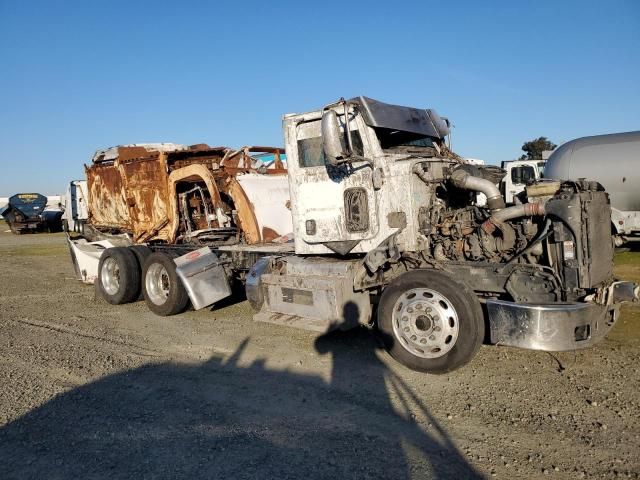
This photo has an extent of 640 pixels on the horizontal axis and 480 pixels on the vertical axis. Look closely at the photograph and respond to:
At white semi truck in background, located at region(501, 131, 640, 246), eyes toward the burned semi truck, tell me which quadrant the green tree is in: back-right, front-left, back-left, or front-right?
back-right

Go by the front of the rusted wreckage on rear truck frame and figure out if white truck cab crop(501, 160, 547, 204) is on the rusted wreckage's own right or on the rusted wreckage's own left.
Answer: on the rusted wreckage's own left

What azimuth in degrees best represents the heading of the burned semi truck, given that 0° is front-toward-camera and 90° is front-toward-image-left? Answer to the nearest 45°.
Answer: approximately 315°

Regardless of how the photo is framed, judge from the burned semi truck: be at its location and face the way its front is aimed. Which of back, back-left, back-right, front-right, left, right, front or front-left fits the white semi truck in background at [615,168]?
left

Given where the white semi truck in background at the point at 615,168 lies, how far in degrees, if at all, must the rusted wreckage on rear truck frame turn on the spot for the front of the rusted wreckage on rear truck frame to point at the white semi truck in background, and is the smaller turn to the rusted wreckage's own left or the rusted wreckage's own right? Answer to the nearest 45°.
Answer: approximately 45° to the rusted wreckage's own left

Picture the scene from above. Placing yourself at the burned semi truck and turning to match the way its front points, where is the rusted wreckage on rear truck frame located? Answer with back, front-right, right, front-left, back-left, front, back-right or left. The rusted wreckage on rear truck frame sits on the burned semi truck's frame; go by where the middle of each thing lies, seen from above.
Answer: back
